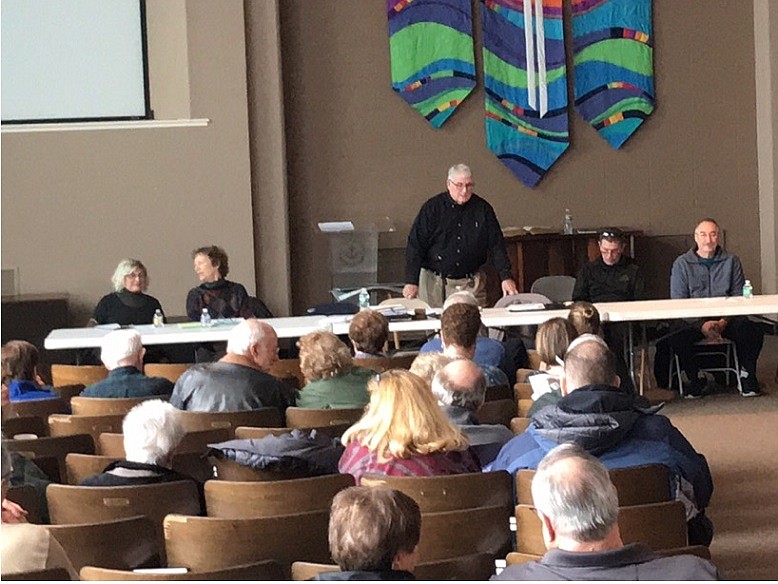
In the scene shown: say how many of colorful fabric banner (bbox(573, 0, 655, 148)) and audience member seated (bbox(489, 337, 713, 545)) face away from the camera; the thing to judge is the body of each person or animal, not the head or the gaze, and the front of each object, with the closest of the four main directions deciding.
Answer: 1

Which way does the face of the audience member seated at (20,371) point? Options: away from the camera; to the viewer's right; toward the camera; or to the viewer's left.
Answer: away from the camera

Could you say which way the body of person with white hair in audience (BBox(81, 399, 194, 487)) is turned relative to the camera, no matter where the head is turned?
away from the camera

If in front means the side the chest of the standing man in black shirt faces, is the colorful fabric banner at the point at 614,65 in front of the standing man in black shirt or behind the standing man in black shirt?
behind

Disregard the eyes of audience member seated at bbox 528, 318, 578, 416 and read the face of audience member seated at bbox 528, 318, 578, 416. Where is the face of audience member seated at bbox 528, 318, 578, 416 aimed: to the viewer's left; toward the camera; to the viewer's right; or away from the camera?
away from the camera

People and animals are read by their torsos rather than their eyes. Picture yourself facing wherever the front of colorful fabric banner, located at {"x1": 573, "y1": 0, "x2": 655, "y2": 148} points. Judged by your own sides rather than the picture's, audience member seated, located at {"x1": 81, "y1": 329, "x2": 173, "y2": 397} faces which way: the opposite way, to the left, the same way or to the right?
the opposite way

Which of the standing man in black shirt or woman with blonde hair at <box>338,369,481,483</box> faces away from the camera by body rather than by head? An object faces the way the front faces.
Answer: the woman with blonde hair

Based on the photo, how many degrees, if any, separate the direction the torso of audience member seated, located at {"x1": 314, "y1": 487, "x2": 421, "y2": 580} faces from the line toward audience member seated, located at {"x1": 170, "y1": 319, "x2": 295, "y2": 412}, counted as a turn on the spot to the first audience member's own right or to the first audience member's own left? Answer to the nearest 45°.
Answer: approximately 45° to the first audience member's own left

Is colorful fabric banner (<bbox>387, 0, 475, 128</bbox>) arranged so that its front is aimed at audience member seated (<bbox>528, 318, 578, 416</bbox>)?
yes

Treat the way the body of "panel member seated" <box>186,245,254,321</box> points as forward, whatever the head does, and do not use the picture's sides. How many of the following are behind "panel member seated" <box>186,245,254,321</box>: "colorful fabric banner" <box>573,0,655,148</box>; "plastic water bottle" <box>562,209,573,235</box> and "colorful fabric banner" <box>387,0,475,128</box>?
3

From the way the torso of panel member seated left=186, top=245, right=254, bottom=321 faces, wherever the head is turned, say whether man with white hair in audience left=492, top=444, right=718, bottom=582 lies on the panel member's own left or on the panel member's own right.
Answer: on the panel member's own left

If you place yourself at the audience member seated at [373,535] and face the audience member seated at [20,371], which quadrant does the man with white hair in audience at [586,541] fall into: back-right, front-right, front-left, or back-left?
back-right

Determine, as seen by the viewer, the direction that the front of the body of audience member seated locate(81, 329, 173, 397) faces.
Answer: away from the camera

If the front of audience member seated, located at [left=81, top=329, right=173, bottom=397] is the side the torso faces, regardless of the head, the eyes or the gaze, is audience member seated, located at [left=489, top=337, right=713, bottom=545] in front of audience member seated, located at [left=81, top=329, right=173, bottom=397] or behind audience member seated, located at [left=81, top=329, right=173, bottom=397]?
behind

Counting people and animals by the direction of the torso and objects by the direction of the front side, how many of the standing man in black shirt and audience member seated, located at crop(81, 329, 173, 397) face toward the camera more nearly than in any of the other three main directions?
1
